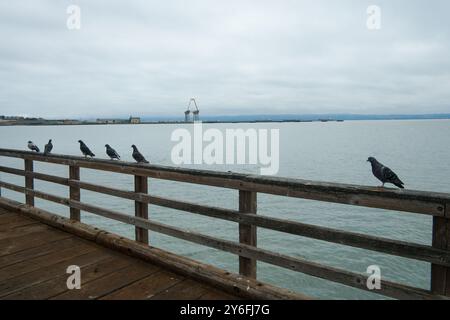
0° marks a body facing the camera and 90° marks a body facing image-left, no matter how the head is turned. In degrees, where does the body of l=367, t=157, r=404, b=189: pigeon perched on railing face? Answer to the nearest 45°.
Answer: approximately 90°
